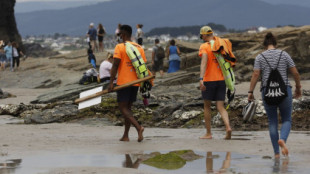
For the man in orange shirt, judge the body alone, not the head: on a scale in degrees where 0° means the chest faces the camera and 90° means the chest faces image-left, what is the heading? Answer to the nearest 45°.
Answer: approximately 135°

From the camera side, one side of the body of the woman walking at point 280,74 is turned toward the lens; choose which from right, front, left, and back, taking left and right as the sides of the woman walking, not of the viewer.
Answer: back
